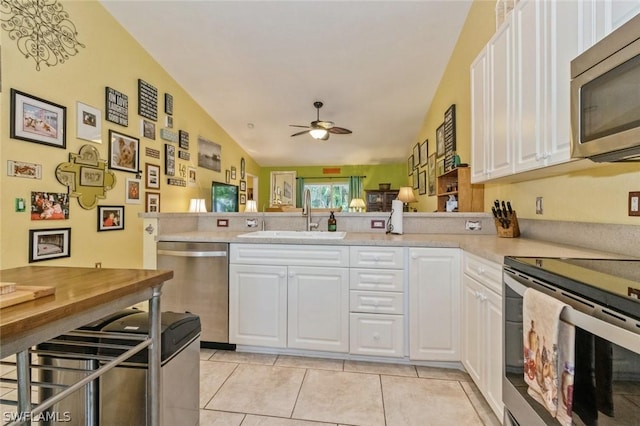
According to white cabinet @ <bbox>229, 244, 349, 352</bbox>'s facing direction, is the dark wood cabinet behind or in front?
behind

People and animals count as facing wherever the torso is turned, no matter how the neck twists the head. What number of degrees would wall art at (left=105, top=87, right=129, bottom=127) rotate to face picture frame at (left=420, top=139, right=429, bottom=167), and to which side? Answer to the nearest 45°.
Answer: approximately 45° to its left

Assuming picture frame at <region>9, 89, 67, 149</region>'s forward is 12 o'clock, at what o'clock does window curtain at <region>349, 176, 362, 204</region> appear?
The window curtain is roughly at 10 o'clock from the picture frame.

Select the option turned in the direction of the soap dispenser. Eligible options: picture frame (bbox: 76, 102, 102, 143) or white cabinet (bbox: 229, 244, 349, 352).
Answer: the picture frame

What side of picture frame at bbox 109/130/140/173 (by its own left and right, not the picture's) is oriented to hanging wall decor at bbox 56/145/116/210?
right

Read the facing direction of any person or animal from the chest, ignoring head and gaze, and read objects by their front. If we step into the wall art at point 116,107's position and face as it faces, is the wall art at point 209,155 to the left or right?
on its left

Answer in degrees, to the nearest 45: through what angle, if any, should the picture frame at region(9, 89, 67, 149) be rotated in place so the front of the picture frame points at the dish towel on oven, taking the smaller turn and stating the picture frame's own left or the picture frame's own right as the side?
approximately 45° to the picture frame's own right

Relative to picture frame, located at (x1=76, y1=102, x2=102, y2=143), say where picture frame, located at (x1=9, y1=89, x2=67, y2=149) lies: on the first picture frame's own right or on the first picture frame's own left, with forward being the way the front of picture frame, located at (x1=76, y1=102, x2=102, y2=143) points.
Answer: on the first picture frame's own right

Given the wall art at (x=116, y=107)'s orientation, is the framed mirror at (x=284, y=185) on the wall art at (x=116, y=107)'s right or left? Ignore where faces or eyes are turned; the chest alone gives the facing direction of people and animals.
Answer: on its left

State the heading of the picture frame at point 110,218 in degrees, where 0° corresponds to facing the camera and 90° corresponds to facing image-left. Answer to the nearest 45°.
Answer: approximately 315°

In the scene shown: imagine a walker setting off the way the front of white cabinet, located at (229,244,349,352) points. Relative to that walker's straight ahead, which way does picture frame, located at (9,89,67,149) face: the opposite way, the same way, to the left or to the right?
to the left

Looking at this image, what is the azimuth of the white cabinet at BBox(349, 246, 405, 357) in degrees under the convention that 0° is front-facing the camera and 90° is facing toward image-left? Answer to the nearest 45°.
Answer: approximately 0°
